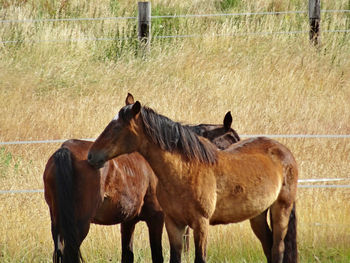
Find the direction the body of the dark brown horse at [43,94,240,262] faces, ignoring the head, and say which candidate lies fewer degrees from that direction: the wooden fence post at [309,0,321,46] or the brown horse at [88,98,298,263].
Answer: the wooden fence post

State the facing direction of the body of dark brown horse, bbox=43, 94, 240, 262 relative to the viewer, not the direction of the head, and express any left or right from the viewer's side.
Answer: facing away from the viewer and to the right of the viewer

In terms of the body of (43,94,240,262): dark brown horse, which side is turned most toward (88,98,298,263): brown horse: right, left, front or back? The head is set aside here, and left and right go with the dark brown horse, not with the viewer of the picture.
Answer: right
